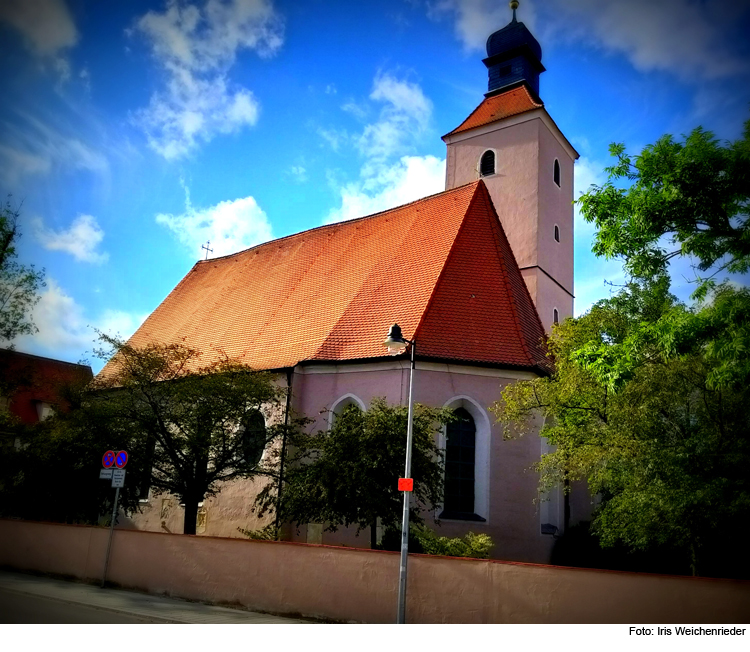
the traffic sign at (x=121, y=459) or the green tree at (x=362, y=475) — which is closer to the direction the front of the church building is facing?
the traffic sign

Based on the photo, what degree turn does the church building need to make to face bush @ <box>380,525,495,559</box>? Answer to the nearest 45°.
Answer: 0° — it already faces it

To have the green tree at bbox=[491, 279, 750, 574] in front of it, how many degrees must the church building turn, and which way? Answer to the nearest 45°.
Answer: approximately 135° to its left
